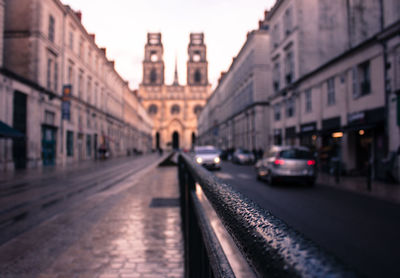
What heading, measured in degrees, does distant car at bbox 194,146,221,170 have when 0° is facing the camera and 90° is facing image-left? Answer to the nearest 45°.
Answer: approximately 0°

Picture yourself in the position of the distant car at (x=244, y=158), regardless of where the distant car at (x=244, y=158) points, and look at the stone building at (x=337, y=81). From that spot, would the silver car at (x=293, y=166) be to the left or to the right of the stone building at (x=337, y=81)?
right

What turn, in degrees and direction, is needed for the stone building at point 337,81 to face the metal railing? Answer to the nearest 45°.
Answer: approximately 45° to its left

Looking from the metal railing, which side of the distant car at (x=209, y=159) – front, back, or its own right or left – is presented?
front

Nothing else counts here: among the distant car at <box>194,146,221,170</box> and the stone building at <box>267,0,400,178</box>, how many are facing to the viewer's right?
0

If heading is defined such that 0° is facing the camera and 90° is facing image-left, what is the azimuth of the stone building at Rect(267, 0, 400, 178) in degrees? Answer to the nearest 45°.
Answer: approximately 45°

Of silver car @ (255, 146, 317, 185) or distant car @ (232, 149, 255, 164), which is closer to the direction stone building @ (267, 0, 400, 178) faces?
the silver car

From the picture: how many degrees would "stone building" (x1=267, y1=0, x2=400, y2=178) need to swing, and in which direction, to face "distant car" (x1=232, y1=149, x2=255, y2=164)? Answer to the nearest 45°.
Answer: approximately 90° to its right
